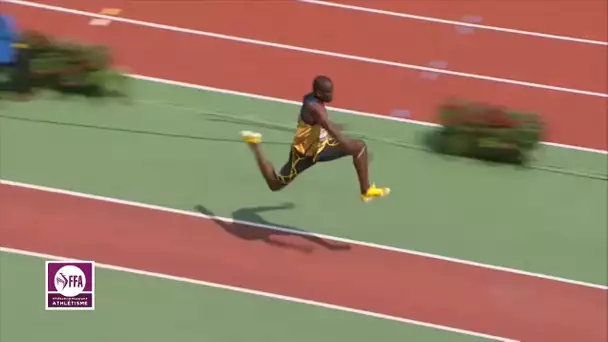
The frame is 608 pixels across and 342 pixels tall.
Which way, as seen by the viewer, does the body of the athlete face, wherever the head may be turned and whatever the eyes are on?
to the viewer's right

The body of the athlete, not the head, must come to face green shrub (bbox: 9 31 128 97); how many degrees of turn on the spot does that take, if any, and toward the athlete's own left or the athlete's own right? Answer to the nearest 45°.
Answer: approximately 135° to the athlete's own left

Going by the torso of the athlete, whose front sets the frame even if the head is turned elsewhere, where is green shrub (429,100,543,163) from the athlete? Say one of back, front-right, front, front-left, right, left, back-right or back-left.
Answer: front-left
